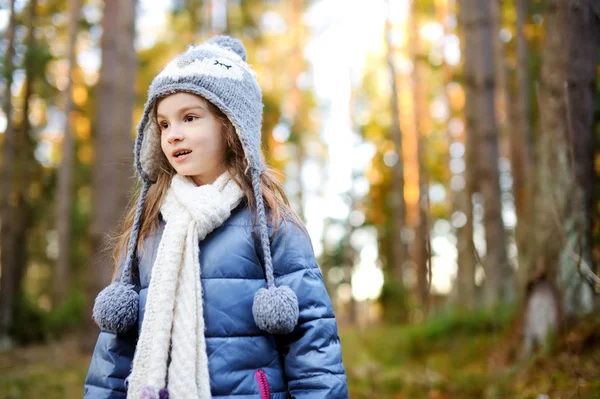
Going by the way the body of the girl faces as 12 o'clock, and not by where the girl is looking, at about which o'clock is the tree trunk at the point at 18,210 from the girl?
The tree trunk is roughly at 4 o'clock from the girl.

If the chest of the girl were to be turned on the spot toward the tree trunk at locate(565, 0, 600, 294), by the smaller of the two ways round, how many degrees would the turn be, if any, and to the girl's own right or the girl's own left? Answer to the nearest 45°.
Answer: approximately 180°

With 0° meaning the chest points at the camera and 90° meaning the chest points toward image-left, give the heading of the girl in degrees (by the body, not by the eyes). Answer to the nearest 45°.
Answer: approximately 45°

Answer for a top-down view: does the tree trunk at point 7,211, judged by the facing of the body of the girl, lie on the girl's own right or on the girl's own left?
on the girl's own right

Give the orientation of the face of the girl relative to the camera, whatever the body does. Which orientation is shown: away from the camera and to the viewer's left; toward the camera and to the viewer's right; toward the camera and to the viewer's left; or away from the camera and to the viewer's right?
toward the camera and to the viewer's left

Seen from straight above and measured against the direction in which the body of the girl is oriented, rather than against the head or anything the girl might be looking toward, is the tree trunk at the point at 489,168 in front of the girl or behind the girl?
behind

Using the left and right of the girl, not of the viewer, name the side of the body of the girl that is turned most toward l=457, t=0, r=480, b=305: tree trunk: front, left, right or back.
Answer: back

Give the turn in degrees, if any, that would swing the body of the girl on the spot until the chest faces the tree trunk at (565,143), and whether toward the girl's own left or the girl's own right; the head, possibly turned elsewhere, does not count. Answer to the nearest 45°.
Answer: approximately 180°
